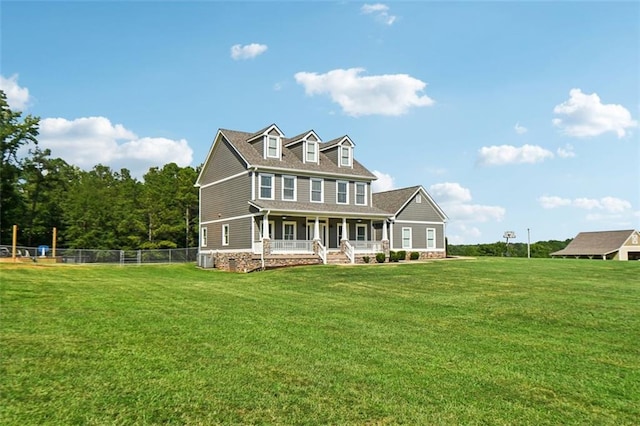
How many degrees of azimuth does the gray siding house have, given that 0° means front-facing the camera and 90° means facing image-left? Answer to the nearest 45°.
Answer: approximately 315°
